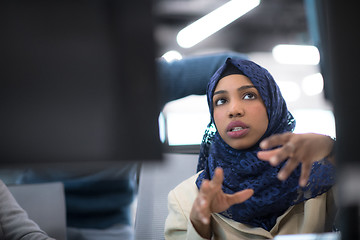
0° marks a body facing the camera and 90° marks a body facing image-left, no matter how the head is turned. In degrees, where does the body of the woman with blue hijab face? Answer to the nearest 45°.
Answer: approximately 0°
